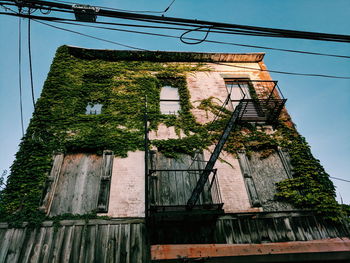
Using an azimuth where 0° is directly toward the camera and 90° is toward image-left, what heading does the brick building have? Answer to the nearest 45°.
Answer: approximately 0°

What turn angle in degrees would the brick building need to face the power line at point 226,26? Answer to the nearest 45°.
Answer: approximately 45° to its left
